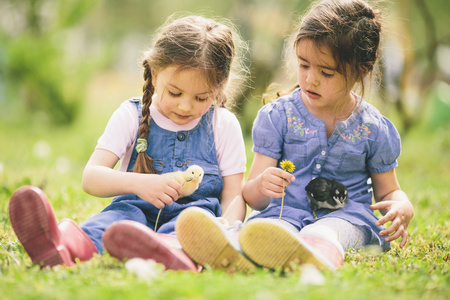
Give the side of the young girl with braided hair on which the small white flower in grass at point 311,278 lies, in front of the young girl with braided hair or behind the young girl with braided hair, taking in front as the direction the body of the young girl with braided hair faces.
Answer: in front

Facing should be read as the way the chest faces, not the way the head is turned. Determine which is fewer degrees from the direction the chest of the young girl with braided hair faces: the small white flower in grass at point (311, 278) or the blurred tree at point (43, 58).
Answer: the small white flower in grass

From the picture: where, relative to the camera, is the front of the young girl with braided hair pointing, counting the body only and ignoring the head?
toward the camera

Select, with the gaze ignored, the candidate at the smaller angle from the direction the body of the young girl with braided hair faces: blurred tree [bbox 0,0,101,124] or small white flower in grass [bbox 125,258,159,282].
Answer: the small white flower in grass

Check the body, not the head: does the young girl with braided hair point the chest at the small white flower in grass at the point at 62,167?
no

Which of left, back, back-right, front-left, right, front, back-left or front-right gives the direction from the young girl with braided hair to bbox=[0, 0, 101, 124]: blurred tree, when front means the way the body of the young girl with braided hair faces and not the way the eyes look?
back

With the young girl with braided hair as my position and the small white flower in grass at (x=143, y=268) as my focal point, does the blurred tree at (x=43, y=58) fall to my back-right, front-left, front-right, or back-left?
back-right

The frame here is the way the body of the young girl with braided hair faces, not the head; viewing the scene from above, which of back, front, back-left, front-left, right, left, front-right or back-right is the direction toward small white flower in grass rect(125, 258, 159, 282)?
front
